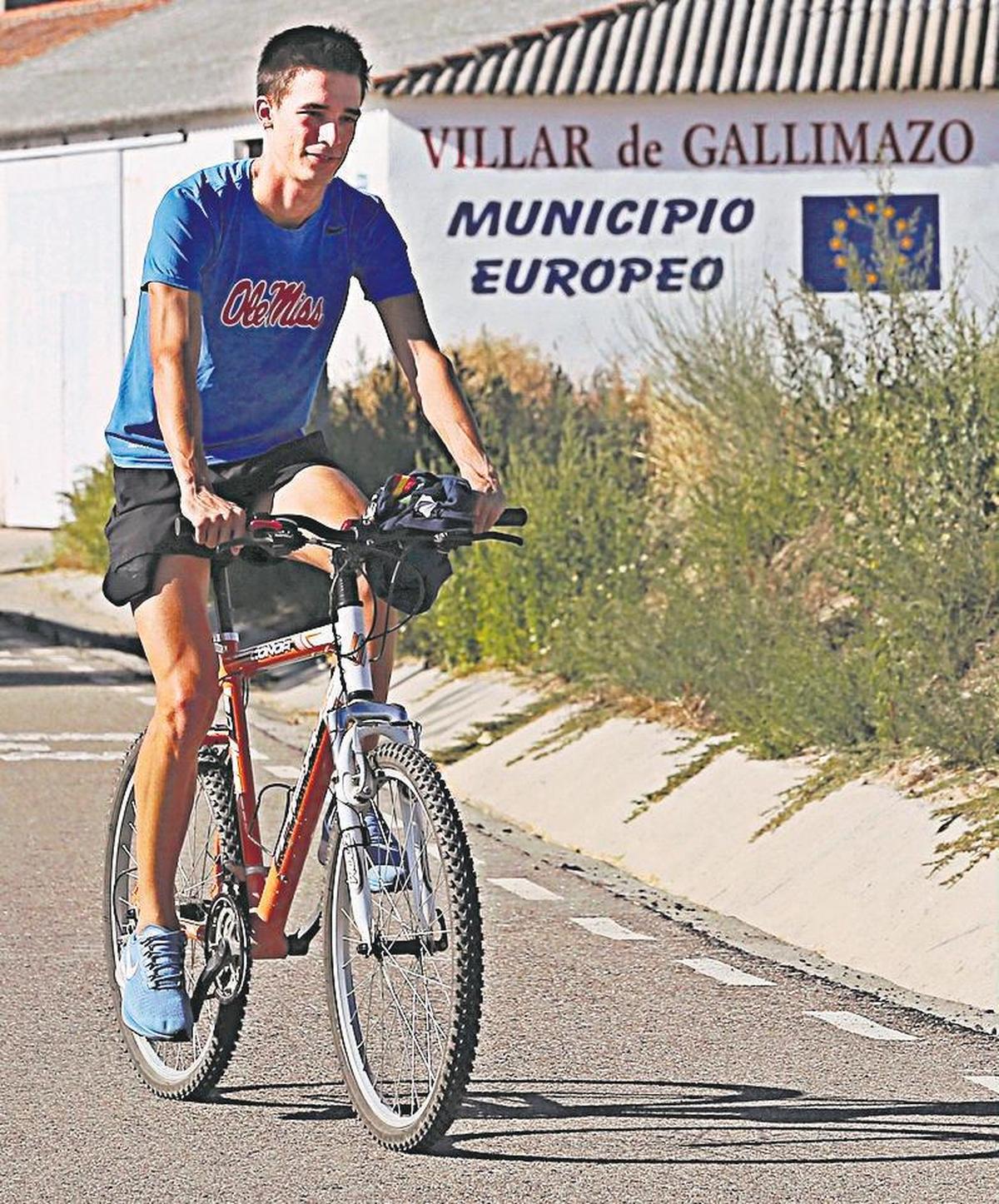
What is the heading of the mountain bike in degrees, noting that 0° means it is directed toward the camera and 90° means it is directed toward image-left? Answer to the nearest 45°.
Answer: approximately 315°

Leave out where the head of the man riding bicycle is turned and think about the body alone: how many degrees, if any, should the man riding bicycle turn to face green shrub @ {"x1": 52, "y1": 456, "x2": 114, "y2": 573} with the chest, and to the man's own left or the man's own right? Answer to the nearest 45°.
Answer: approximately 135° to the man's own left

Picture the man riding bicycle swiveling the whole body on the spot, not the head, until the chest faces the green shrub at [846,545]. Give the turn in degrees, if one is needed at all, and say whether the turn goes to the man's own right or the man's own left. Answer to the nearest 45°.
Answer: approximately 90° to the man's own left

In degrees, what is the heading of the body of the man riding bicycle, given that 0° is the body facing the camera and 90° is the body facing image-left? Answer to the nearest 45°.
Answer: approximately 315°

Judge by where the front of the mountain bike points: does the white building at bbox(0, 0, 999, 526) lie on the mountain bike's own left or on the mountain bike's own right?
on the mountain bike's own left

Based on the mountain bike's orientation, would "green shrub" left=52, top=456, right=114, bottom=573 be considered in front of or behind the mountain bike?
behind
